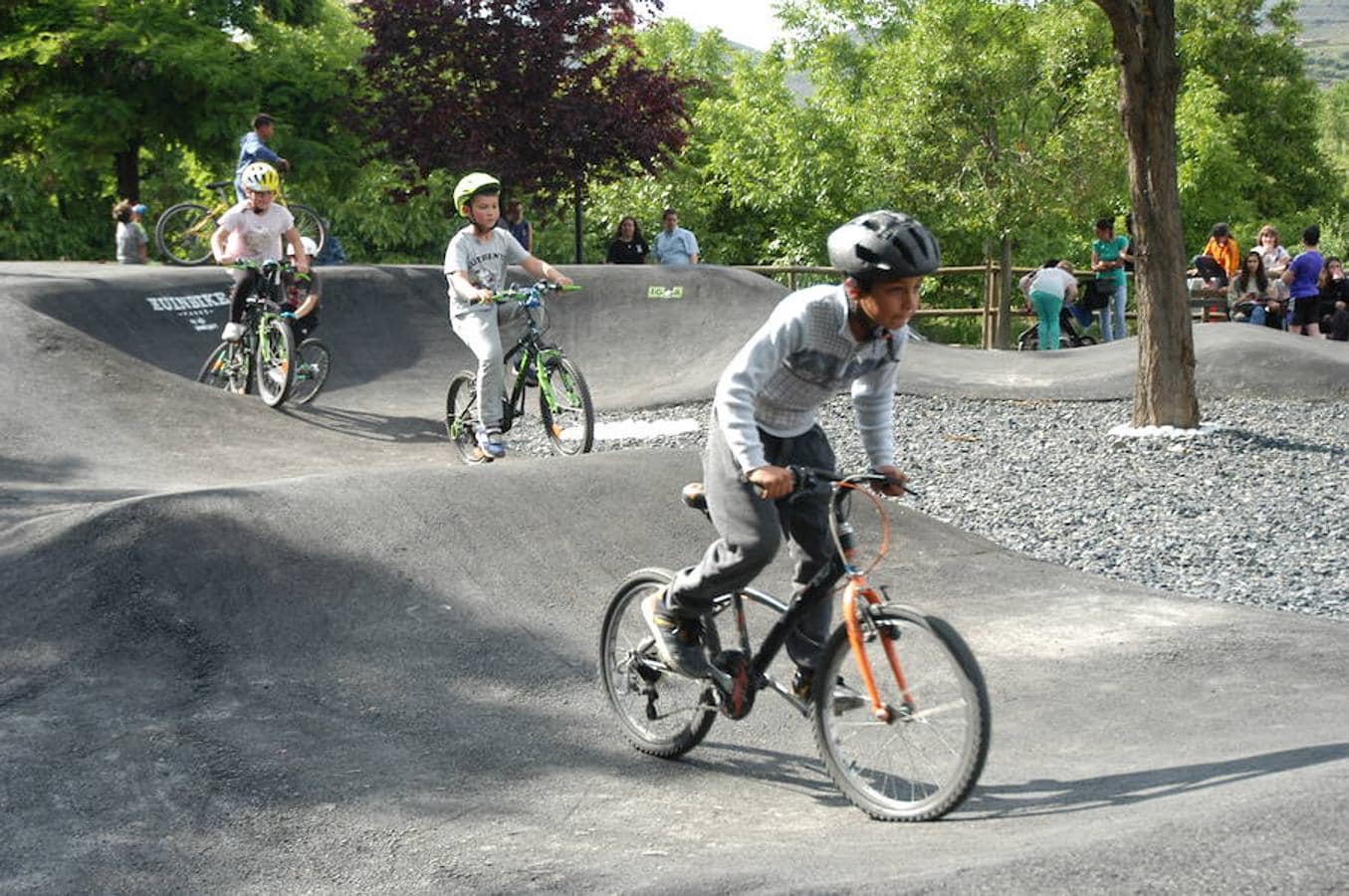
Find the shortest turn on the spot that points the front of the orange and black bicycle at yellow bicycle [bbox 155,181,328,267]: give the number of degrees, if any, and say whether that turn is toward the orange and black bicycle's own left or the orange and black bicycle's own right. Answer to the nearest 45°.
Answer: approximately 180°

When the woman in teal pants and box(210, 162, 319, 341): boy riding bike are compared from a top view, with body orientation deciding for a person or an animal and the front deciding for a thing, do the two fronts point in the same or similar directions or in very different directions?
very different directions

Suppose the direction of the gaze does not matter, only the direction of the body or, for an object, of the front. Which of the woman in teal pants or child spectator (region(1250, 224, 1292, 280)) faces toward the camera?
the child spectator

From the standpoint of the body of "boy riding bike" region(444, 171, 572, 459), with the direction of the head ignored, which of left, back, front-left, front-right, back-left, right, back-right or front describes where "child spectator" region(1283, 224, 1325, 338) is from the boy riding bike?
left

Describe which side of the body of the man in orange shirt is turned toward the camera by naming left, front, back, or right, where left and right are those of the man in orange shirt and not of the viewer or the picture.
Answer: front

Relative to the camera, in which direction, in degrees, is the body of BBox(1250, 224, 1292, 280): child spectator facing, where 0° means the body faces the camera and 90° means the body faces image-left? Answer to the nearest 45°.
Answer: approximately 0°

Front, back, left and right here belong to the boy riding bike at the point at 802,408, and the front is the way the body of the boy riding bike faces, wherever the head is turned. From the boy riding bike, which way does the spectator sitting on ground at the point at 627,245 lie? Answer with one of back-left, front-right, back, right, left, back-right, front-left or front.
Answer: back-left

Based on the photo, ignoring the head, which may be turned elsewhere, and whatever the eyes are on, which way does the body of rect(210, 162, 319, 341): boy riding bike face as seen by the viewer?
toward the camera

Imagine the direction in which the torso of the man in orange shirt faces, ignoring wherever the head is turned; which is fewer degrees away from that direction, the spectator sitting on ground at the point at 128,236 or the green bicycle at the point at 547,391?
the green bicycle

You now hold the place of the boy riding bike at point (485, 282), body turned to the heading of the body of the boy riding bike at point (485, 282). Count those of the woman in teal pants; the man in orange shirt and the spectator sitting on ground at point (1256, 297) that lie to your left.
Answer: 3

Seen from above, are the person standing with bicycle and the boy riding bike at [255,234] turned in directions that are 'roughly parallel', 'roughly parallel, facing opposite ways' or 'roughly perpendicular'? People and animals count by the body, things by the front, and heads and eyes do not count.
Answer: roughly perpendicular

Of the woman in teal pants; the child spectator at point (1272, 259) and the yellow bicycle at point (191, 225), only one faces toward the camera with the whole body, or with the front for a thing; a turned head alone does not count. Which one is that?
the child spectator

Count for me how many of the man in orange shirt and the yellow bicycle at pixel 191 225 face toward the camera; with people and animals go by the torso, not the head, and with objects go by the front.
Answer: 1

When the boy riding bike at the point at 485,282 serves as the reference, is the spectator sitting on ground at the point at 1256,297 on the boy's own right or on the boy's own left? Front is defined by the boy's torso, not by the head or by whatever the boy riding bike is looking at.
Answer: on the boy's own left

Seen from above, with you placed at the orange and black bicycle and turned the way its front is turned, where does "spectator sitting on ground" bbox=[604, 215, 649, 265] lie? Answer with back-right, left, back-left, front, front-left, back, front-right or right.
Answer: back-left

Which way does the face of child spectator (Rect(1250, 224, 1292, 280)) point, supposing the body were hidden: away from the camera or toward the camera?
toward the camera
